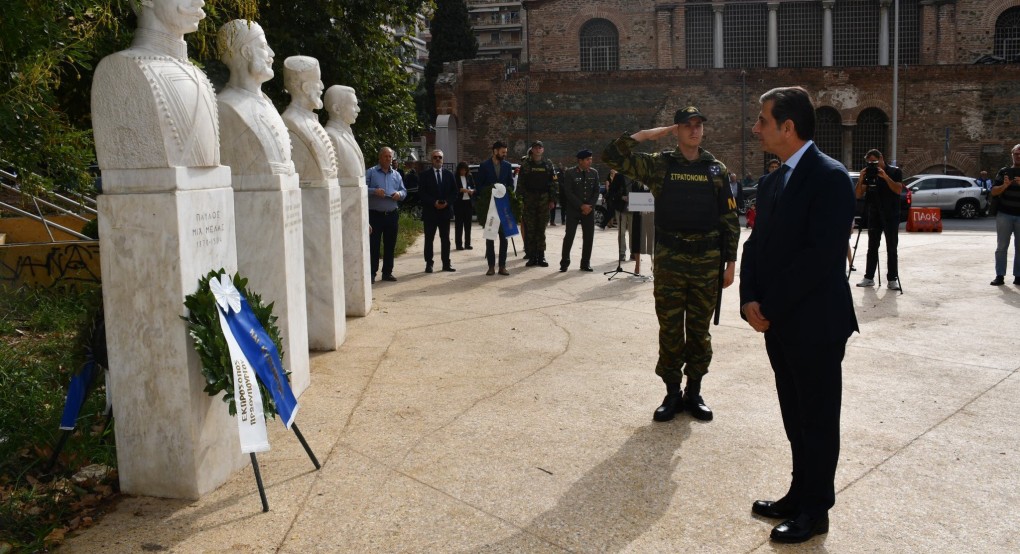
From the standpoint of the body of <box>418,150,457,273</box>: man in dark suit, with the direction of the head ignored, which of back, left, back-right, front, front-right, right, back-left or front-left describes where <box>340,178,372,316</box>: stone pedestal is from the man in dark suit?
front

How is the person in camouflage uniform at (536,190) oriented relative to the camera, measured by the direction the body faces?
toward the camera

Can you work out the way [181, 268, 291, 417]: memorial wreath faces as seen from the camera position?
facing the viewer and to the right of the viewer

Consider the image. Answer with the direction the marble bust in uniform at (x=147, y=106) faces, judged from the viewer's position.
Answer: facing to the right of the viewer

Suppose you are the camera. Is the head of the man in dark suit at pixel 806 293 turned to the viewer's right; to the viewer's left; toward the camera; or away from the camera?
to the viewer's left

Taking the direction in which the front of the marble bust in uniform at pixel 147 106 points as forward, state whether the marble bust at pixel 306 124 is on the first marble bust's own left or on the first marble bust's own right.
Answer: on the first marble bust's own left

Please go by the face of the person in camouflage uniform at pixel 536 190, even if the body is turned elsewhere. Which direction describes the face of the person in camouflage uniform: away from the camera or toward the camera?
toward the camera

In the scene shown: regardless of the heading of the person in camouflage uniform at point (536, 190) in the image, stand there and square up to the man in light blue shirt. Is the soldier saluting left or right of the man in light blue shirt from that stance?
left
